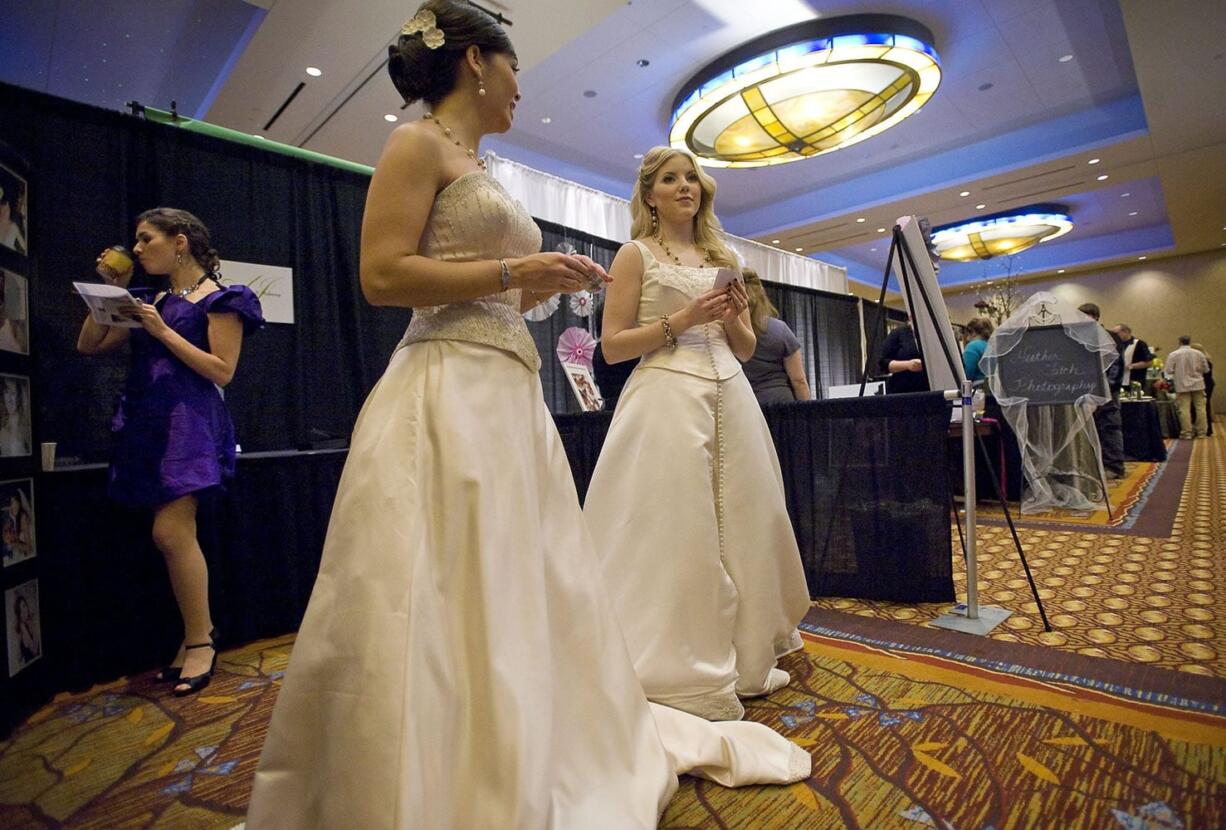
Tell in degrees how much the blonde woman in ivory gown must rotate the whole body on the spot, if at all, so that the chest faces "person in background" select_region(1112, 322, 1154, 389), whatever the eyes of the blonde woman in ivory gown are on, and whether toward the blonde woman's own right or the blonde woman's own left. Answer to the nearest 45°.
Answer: approximately 90° to the blonde woman's own left

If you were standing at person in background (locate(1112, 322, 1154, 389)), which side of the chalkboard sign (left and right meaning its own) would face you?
back

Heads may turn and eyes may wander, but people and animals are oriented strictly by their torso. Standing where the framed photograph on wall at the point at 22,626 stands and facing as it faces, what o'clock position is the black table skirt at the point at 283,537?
The black table skirt is roughly at 10 o'clock from the framed photograph on wall.

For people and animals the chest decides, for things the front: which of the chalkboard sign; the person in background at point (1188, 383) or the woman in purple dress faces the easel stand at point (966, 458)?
the chalkboard sign

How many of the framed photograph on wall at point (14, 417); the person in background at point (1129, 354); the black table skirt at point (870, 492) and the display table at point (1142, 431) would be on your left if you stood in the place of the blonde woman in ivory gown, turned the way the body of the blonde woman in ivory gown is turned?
3

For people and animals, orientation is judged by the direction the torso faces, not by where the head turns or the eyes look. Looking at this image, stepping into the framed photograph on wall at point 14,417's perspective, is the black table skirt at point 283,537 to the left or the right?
on its left

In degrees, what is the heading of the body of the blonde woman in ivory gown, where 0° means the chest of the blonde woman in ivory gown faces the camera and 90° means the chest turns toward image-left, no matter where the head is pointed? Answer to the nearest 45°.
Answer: approximately 315°
